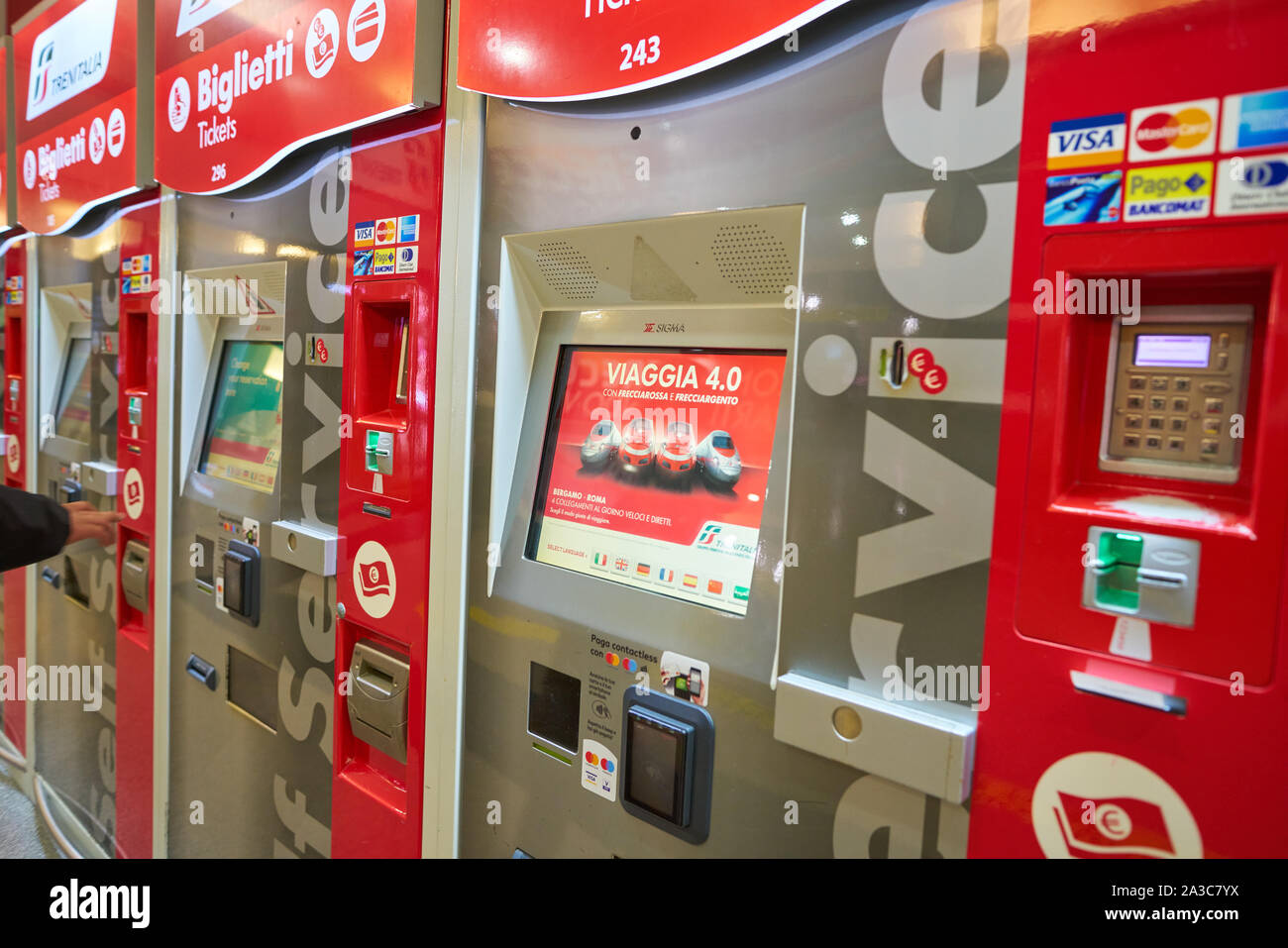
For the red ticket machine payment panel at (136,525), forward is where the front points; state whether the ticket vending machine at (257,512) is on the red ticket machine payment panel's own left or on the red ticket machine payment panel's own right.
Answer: on the red ticket machine payment panel's own left

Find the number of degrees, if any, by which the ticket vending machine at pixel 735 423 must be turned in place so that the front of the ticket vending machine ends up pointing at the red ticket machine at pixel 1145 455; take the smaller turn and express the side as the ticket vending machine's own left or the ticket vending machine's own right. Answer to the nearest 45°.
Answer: approximately 90° to the ticket vending machine's own left

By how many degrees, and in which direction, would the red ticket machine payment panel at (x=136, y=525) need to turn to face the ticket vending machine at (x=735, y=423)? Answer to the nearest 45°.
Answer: approximately 45° to its left

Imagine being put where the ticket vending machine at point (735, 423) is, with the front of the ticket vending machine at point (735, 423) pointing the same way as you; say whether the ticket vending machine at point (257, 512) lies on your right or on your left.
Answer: on your right

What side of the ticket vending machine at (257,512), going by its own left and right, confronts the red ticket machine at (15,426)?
right

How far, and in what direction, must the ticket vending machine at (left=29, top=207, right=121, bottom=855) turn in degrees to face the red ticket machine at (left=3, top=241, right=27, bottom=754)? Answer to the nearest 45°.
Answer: approximately 135° to its right

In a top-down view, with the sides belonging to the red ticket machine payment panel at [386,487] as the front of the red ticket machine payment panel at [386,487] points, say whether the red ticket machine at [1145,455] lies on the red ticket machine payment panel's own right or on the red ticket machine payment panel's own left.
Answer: on the red ticket machine payment panel's own left

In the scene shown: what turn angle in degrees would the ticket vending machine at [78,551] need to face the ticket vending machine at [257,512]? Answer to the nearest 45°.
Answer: approximately 45° to its left

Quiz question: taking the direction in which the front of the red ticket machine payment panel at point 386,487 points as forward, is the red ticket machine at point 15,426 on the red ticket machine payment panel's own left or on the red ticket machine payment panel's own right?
on the red ticket machine payment panel's own right

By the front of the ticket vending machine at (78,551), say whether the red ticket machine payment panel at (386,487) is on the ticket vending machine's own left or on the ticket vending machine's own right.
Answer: on the ticket vending machine's own left

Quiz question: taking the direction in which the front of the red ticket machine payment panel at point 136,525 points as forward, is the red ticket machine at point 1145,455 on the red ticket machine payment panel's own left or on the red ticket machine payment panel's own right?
on the red ticket machine payment panel's own left

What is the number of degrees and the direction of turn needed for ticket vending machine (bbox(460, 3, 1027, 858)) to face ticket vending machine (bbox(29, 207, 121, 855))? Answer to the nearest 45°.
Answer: approximately 90° to its right
